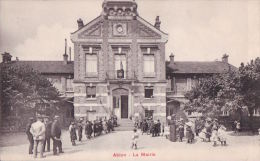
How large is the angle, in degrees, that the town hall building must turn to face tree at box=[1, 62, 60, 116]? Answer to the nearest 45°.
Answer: approximately 45° to its right

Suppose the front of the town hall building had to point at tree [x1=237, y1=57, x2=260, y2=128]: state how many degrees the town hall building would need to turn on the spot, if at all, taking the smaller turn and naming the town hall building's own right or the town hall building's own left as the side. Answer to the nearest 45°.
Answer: approximately 45° to the town hall building's own left

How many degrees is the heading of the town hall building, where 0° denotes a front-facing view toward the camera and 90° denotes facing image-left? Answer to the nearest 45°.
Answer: approximately 0°

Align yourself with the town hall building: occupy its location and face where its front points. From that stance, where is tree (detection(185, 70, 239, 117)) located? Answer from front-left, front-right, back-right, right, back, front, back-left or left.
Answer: front-left

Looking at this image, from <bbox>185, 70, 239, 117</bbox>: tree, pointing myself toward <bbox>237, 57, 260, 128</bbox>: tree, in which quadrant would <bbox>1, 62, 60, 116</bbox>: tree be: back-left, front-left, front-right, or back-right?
back-right

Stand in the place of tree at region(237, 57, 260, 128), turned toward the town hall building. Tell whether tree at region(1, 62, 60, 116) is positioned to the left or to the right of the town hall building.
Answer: left

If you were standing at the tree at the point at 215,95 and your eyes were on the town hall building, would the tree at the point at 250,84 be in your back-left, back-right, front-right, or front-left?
back-right
